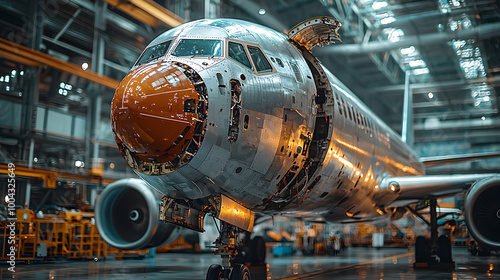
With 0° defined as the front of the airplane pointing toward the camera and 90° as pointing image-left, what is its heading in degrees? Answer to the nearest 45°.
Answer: approximately 45°

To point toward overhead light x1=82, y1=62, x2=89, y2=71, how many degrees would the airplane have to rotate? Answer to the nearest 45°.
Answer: approximately 90° to its right

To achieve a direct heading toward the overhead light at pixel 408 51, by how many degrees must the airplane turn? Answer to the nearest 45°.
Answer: approximately 135° to its right

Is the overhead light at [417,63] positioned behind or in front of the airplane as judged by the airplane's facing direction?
behind

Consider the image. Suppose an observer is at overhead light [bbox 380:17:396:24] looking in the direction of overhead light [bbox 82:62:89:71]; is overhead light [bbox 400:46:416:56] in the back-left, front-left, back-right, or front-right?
back-right

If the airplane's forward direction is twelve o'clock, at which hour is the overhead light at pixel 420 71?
The overhead light is roughly at 5 o'clock from the airplane.
